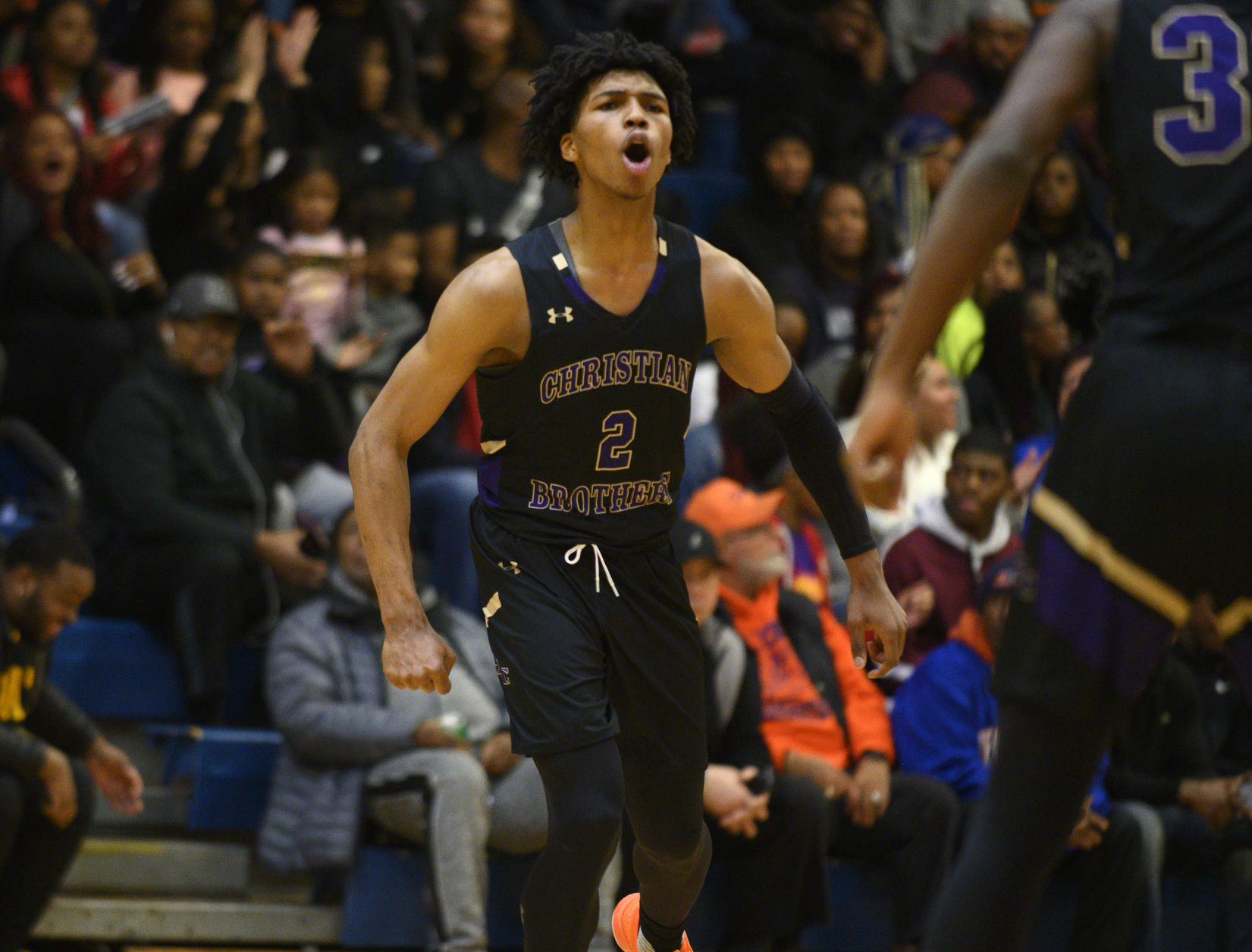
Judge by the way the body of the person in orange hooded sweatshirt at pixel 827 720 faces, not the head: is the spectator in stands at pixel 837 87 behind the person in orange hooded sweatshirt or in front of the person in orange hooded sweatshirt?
behind

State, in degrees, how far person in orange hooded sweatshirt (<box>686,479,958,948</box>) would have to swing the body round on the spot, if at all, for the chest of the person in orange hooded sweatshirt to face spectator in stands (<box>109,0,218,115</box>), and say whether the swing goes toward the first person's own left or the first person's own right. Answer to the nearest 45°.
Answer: approximately 180°

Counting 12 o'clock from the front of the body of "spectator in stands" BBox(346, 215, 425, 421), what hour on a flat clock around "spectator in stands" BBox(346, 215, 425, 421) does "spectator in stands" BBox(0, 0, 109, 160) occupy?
"spectator in stands" BBox(0, 0, 109, 160) is roughly at 4 o'clock from "spectator in stands" BBox(346, 215, 425, 421).

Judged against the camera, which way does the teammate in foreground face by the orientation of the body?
away from the camera

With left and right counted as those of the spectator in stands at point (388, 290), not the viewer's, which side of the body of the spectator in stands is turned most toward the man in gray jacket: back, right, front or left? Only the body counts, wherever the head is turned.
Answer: front

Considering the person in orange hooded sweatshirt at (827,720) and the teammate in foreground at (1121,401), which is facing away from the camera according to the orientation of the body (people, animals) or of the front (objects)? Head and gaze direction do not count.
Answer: the teammate in foreground

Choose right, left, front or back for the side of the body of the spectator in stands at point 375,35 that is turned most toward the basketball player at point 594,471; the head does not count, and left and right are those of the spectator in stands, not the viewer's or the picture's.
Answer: front

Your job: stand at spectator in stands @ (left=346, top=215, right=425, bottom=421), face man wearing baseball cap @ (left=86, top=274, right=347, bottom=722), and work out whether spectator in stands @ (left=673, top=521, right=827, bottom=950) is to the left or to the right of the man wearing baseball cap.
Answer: left

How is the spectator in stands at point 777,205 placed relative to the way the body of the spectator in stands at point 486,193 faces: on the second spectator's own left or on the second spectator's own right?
on the second spectator's own left

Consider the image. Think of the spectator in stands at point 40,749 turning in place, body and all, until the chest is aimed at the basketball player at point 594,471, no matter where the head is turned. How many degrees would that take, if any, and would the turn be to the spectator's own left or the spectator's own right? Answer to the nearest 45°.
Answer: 0° — they already face them

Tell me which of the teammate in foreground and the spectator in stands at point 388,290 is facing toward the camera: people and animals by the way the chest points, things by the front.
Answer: the spectator in stands

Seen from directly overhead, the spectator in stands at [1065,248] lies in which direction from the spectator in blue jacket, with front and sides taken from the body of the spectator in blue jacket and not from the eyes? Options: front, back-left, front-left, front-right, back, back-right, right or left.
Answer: back-left

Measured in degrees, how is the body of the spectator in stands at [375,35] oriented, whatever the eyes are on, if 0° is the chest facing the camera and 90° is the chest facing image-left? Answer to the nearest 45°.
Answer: approximately 0°

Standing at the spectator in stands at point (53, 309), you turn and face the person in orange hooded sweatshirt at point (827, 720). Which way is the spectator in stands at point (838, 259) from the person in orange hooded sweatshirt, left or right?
left

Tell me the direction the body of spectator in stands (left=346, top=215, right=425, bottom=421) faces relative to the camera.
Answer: toward the camera

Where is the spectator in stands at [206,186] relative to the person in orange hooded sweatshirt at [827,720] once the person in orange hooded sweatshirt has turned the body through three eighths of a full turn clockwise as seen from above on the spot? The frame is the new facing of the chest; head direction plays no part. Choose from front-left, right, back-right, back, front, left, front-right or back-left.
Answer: front-right

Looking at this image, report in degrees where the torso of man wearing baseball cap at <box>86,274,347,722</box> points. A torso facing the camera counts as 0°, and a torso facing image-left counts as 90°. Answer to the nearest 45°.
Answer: approximately 315°
